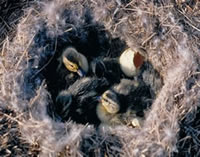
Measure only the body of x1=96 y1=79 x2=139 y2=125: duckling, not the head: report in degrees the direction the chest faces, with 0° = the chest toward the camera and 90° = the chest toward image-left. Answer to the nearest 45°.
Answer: approximately 45°
